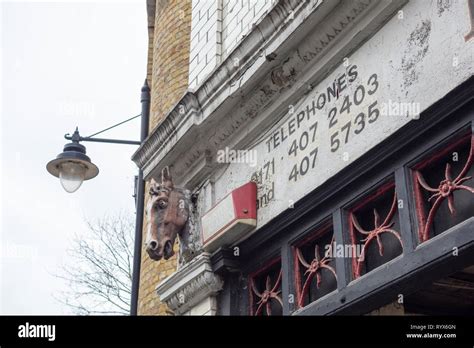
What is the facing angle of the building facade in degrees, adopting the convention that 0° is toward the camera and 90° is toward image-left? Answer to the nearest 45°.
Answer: approximately 45°

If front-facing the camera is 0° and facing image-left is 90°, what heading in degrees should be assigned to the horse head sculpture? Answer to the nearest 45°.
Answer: approximately 45°
